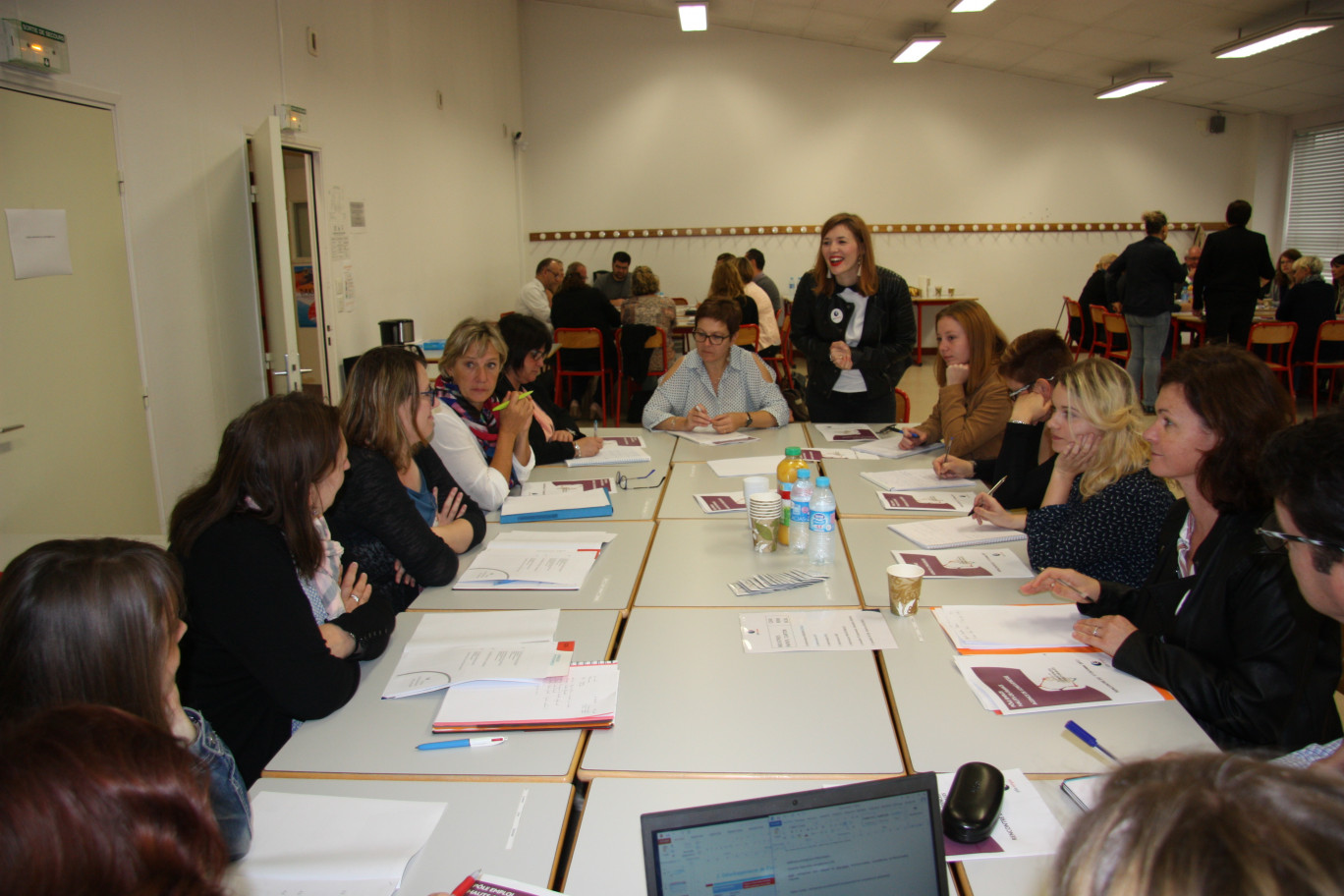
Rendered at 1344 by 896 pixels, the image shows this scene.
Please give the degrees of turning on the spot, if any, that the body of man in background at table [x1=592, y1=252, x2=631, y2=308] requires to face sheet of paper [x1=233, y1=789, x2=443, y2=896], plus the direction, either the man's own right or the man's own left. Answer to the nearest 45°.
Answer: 0° — they already face it

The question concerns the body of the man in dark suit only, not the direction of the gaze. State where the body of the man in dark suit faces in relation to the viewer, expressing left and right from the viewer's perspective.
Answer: facing away from the viewer

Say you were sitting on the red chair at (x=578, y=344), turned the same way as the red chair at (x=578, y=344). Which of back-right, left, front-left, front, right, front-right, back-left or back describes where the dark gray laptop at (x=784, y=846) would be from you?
back

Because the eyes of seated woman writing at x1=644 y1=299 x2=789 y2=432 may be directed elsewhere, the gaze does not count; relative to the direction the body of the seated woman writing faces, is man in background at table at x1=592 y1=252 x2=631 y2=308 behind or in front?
behind

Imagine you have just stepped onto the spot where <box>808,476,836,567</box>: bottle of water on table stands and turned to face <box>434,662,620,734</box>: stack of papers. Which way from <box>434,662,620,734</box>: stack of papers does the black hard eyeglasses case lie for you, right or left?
left

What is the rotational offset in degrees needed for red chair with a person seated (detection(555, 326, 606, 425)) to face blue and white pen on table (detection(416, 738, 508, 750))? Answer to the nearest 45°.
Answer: approximately 180°

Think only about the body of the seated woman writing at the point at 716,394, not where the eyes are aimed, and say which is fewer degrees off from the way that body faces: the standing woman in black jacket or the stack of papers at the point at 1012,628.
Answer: the stack of papers

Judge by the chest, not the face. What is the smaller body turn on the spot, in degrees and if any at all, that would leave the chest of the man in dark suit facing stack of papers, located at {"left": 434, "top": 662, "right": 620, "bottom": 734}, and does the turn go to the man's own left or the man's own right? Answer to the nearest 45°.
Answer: approximately 180°

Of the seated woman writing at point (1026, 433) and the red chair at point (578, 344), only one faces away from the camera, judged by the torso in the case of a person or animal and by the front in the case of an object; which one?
the red chair

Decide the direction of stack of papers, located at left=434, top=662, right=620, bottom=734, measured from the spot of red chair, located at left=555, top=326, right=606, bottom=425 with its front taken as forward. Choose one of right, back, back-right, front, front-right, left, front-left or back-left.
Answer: back

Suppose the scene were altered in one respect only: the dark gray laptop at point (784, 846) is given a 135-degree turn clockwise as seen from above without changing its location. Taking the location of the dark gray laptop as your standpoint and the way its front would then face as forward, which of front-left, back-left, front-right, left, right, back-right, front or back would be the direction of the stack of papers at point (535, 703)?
front

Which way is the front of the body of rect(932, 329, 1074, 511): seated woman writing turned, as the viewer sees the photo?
to the viewer's left

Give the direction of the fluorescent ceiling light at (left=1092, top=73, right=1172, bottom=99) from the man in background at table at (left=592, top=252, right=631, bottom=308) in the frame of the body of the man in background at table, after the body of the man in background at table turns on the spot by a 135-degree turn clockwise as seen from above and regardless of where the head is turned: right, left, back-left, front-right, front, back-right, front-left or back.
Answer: back-right

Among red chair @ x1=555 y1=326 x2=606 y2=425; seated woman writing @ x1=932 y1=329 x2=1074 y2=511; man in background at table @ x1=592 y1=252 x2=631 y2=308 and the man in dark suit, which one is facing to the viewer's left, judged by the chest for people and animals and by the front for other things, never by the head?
the seated woman writing

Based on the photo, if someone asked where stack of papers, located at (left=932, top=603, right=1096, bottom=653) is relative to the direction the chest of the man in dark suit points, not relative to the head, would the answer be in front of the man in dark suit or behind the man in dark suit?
behind

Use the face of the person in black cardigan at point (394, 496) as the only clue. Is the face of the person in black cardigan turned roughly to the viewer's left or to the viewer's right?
to the viewer's right

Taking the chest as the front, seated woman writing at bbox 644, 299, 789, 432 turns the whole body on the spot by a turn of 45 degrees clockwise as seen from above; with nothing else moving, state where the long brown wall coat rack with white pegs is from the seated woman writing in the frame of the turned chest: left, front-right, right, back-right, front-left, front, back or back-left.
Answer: back-right

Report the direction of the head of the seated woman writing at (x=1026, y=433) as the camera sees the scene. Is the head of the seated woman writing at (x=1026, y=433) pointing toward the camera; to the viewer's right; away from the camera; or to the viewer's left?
to the viewer's left
